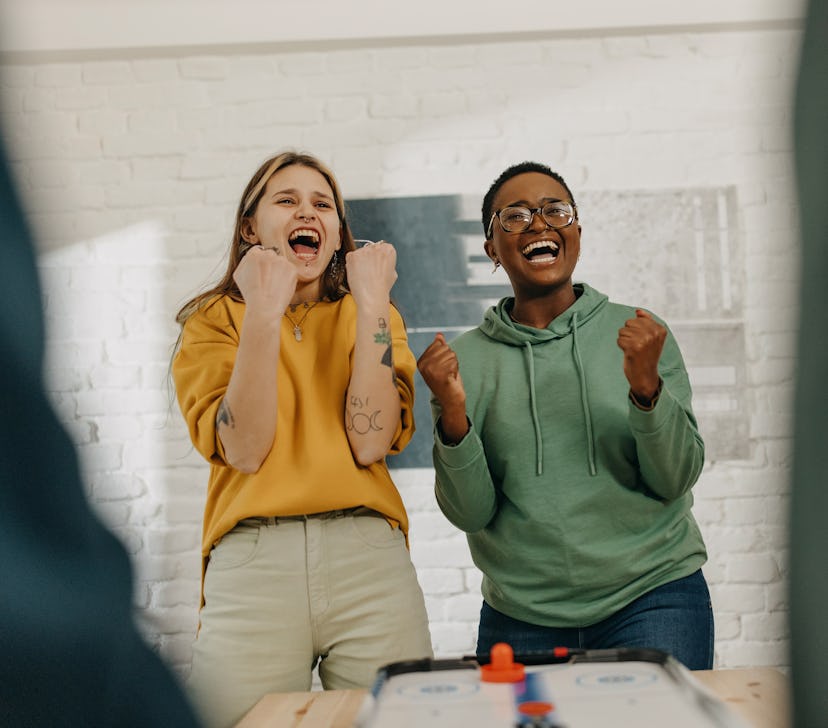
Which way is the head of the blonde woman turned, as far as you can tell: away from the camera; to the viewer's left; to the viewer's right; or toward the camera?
toward the camera

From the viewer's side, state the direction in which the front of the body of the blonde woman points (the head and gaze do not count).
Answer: toward the camera

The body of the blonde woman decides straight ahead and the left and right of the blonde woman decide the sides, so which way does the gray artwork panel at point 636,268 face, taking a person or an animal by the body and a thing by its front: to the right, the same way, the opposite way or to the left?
the same way

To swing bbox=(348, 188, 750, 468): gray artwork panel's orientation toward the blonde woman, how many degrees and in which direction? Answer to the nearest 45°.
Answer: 0° — it already faces them

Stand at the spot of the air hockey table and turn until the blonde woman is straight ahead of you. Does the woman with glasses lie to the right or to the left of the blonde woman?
right

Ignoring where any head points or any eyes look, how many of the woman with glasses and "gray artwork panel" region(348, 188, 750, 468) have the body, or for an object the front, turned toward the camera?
2

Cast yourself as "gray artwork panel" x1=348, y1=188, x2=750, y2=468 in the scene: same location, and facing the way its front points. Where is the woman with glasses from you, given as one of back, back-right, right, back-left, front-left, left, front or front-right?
front

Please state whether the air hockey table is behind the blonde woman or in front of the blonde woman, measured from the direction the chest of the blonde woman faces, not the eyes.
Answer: in front

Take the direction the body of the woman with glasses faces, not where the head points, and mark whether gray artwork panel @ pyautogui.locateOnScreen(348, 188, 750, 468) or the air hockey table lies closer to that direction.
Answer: the air hockey table

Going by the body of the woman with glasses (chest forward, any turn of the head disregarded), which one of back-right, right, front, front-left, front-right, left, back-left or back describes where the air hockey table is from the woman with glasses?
front

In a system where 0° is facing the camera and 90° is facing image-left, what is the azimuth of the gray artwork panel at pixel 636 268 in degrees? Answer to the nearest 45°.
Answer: approximately 0°

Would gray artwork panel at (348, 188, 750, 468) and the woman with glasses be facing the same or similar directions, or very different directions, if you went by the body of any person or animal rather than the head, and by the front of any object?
same or similar directions
